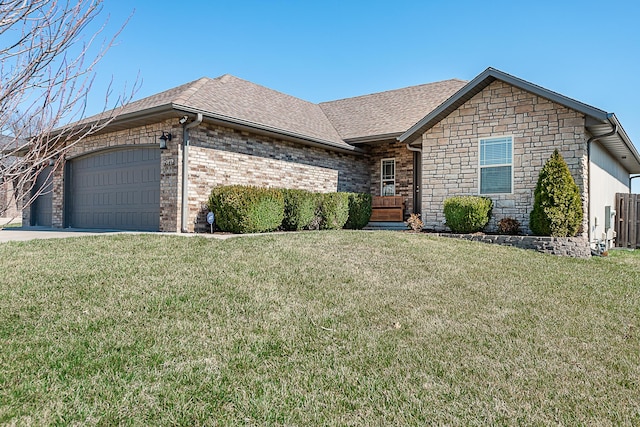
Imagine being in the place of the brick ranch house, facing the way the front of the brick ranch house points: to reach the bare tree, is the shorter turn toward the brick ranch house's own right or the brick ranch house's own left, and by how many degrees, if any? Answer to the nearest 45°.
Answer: approximately 45° to the brick ranch house's own left

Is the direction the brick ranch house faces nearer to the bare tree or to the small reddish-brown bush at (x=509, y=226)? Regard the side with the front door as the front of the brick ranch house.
the bare tree

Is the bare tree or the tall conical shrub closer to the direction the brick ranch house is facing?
the bare tree

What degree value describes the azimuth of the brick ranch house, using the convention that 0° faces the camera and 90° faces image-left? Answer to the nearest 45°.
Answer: approximately 45°

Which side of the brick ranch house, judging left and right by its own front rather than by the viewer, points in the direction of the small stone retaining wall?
left
